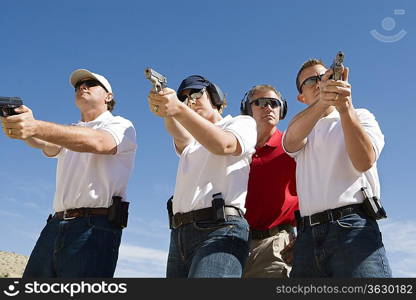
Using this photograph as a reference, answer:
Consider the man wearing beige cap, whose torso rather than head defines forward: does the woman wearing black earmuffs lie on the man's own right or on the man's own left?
on the man's own left

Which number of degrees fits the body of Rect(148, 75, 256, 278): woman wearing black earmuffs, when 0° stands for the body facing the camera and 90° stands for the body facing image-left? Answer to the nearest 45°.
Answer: approximately 45°

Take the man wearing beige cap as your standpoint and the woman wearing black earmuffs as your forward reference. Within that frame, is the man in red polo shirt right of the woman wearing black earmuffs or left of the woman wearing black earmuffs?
left

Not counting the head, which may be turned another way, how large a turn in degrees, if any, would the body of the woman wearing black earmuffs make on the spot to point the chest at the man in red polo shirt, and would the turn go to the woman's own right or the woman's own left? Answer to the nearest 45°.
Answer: approximately 180°

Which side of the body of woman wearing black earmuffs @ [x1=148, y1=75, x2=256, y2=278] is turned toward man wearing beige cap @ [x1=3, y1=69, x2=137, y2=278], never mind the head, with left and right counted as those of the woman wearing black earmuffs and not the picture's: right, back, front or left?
right

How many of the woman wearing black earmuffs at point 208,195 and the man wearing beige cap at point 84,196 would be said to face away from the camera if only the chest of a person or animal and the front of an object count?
0
